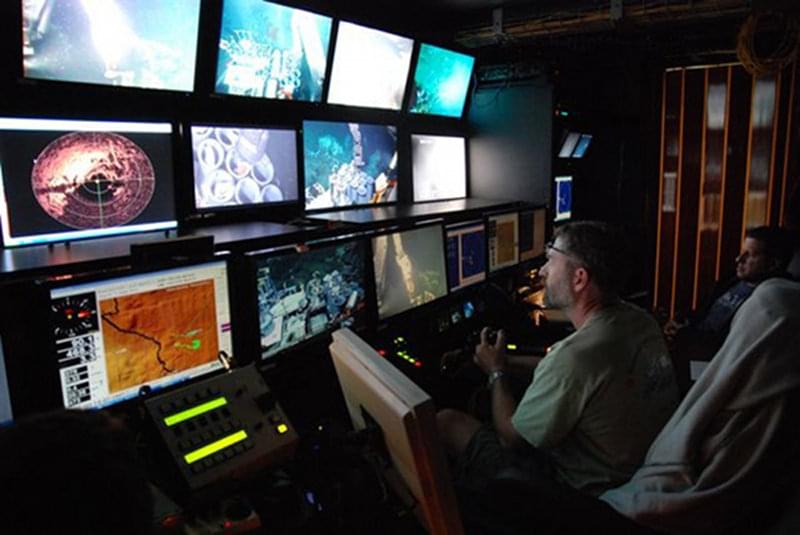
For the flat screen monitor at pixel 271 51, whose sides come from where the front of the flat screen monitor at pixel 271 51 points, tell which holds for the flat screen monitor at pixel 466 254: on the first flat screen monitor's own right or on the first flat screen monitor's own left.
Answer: on the first flat screen monitor's own left

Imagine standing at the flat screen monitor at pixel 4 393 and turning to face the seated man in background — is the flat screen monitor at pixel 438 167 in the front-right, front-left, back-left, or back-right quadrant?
front-left

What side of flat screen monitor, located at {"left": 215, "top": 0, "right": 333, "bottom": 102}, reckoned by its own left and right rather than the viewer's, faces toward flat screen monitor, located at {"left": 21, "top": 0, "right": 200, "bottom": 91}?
right

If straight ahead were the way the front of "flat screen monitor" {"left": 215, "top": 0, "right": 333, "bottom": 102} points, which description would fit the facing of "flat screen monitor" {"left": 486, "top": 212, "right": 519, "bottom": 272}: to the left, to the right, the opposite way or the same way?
the same way

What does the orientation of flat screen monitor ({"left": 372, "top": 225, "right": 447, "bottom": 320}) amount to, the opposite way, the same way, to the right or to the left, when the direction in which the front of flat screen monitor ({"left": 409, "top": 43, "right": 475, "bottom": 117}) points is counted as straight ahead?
the same way

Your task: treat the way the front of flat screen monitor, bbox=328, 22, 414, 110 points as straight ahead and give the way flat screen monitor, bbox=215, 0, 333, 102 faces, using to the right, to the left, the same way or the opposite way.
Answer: the same way

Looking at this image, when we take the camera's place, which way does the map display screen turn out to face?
facing the viewer and to the right of the viewer

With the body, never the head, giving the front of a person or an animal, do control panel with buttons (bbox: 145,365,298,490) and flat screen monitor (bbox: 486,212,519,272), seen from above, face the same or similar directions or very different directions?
same or similar directions

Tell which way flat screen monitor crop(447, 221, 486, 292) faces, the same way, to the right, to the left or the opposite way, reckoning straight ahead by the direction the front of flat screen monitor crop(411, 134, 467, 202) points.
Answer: the same way

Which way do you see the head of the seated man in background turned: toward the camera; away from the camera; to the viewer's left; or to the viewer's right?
to the viewer's left

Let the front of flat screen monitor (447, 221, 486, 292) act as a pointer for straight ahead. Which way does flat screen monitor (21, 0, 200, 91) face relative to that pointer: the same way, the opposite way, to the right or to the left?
the same way

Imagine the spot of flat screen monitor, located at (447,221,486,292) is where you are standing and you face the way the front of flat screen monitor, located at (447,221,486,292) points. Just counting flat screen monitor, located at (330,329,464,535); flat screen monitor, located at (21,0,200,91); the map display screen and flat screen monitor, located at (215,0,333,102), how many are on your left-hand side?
0

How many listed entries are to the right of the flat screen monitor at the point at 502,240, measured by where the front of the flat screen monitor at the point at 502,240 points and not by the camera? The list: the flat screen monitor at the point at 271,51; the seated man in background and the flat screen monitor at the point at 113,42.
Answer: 2

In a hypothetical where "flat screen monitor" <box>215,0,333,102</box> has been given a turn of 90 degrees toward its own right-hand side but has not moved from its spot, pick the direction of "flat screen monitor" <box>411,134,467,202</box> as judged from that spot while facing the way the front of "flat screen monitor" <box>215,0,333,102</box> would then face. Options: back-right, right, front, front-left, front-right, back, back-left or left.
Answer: back

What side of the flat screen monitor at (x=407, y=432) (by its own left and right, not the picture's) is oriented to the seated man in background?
front
